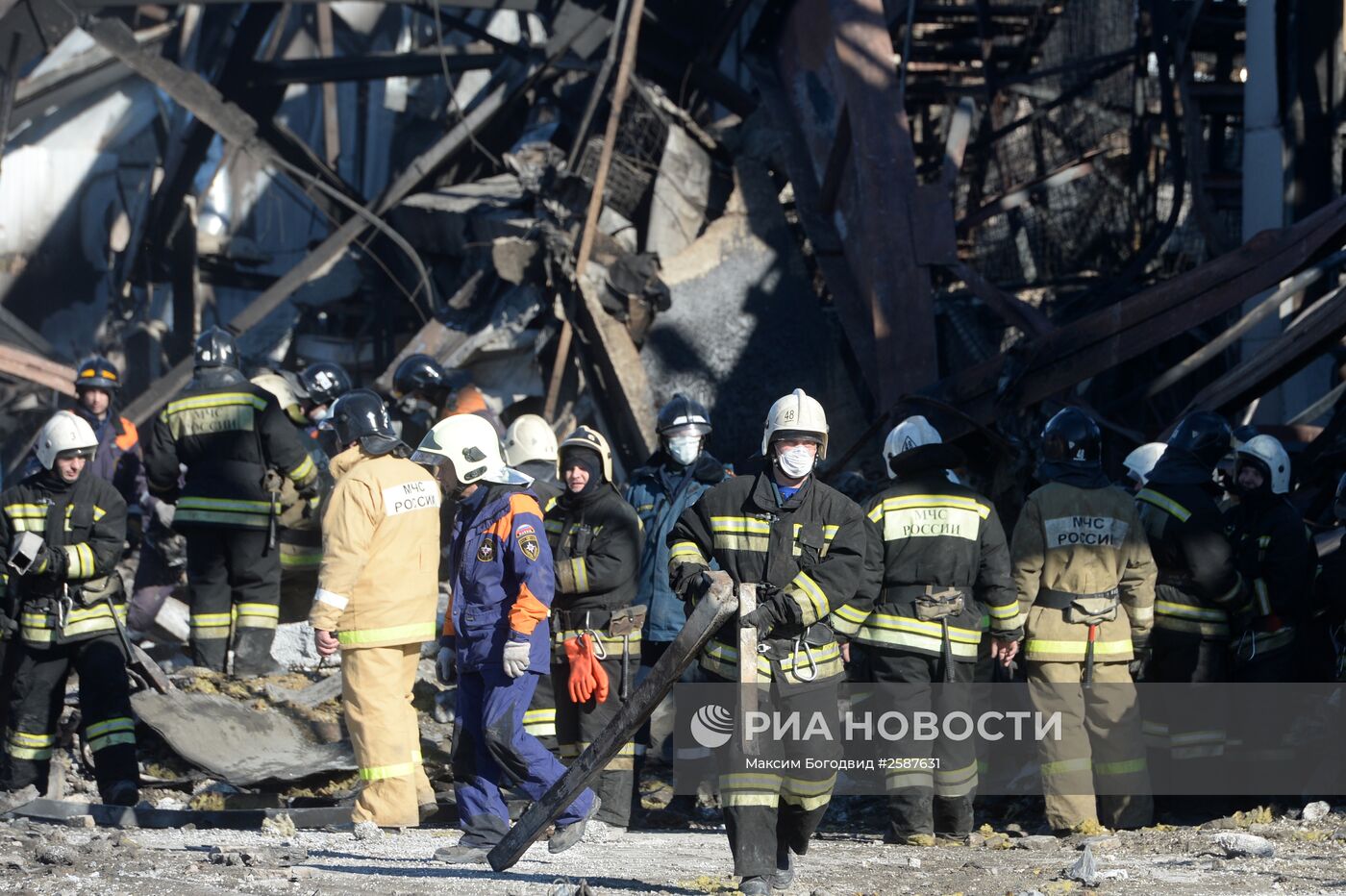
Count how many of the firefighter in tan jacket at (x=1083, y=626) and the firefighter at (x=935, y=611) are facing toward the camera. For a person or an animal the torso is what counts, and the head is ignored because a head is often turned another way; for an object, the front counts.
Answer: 0

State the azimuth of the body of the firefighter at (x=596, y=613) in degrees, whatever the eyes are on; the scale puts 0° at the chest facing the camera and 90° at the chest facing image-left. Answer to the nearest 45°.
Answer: approximately 45°

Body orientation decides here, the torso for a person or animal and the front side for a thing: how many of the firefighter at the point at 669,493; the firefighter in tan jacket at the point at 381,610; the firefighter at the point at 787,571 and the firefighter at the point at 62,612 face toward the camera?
3

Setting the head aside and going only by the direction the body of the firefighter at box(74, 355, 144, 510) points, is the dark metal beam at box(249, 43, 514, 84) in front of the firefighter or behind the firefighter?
behind

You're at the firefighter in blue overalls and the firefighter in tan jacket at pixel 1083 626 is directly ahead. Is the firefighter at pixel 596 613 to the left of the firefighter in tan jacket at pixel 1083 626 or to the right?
left

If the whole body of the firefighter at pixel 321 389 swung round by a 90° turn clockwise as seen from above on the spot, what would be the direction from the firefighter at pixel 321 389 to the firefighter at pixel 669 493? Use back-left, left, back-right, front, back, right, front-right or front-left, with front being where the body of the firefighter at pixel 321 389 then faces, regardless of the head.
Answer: back

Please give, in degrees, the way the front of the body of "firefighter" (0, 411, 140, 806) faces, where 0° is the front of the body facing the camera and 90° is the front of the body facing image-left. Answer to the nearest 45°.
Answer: approximately 0°

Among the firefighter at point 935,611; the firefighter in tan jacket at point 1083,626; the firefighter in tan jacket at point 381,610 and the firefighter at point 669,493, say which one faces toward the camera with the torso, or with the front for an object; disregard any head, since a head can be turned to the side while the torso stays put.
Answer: the firefighter at point 669,493

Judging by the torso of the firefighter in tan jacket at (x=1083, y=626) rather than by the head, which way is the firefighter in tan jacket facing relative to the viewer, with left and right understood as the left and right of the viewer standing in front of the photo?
facing away from the viewer

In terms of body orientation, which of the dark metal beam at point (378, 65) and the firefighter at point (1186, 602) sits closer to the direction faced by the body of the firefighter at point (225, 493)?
the dark metal beam

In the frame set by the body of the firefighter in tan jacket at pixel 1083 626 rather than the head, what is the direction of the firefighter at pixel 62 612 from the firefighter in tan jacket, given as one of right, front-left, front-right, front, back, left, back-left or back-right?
left

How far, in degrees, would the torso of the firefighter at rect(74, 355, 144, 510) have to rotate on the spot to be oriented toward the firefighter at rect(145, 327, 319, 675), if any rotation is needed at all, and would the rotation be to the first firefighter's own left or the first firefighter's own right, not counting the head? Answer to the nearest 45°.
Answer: approximately 45° to the first firefighter's own left

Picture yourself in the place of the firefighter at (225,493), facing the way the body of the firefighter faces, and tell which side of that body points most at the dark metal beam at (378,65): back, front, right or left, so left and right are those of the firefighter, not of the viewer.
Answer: front
